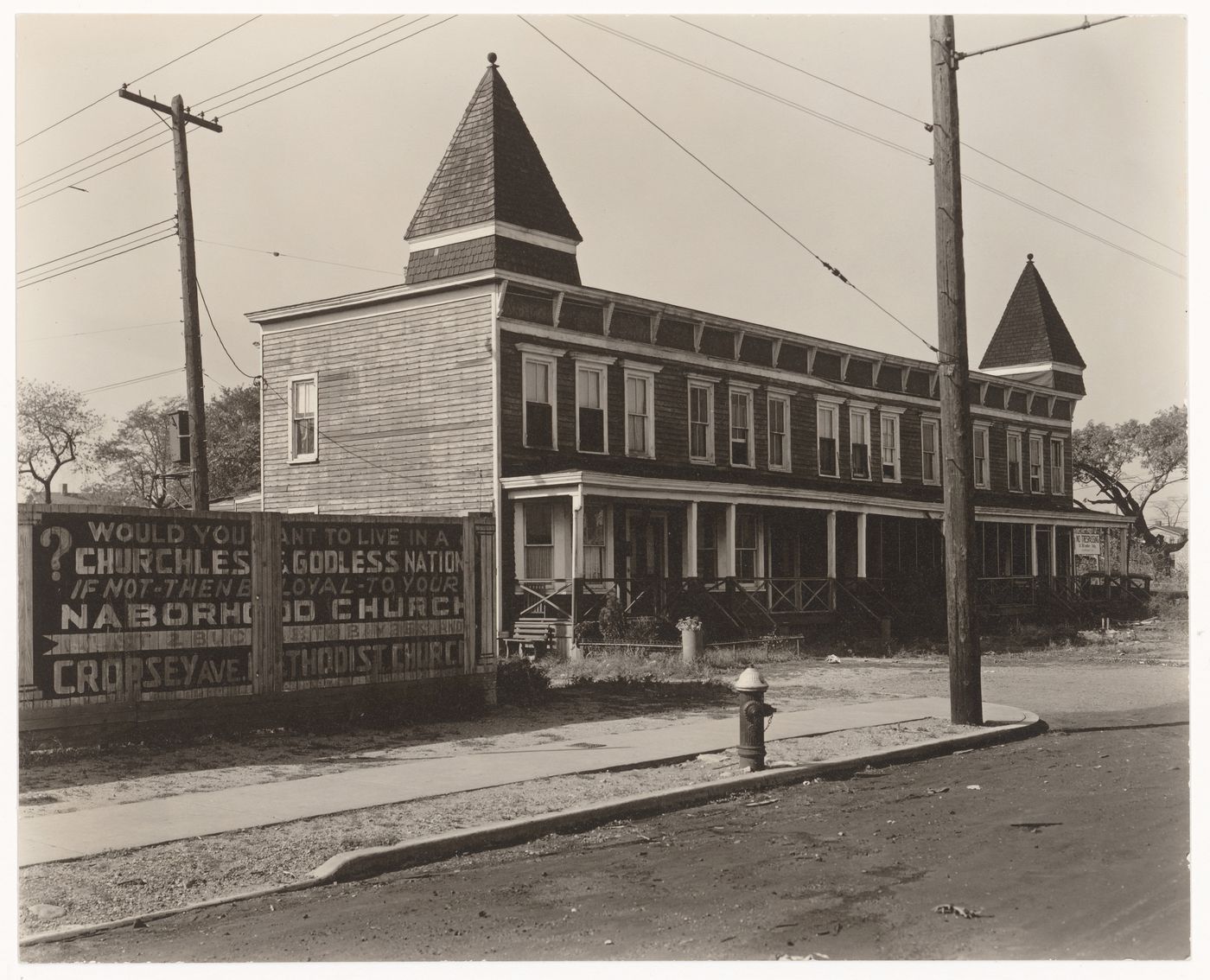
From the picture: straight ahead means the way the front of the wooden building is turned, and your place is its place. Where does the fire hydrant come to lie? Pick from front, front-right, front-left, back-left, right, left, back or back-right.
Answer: front-right

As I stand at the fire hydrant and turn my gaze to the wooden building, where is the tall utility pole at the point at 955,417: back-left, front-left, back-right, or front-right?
front-right

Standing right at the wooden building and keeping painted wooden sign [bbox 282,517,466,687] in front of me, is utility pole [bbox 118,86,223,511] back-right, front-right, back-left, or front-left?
front-right

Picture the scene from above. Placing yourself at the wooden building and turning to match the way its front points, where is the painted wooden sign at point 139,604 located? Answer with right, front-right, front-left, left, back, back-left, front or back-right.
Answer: front-right

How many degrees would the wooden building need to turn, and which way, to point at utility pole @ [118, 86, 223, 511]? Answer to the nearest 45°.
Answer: approximately 90° to its right

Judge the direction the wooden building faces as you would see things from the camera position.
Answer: facing the viewer and to the right of the viewer
